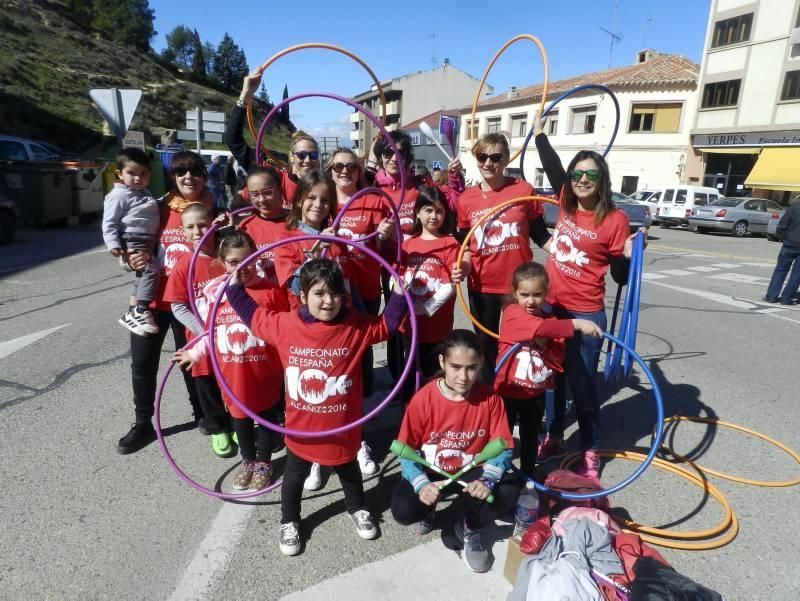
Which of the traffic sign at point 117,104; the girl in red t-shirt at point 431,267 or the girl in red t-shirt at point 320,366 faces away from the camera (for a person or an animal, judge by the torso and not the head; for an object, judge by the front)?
the traffic sign

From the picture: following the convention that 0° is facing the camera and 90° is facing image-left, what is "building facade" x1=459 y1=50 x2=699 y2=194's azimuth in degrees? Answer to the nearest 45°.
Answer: approximately 45°

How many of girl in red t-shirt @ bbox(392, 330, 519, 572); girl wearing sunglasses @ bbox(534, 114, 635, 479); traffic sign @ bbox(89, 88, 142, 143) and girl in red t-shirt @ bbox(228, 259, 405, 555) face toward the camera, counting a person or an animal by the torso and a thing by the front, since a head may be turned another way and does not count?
3

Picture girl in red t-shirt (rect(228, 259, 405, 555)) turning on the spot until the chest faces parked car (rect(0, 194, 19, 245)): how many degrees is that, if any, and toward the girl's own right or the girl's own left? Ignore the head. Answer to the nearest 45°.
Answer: approximately 135° to the girl's own right

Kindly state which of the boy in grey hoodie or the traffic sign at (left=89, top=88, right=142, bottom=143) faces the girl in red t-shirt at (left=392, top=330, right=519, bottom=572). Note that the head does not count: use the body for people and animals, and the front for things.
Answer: the boy in grey hoodie

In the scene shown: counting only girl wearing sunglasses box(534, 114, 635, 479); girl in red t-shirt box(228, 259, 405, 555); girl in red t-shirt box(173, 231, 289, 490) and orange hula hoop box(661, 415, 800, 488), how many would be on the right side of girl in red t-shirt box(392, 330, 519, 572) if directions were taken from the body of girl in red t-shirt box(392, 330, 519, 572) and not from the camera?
2

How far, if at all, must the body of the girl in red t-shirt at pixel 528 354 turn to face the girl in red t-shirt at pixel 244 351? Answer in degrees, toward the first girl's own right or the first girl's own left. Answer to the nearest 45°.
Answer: approximately 135° to the first girl's own right

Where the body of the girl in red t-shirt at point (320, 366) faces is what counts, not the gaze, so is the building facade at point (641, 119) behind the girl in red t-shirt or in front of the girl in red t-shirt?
behind

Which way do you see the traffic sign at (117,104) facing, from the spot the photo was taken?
facing away from the viewer

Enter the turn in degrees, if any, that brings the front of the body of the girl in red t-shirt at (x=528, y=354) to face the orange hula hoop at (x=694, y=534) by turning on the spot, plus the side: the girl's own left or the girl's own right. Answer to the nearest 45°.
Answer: approximately 45° to the girl's own left
